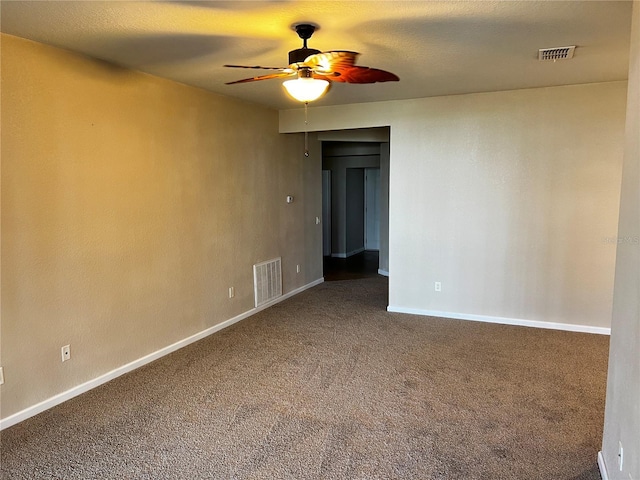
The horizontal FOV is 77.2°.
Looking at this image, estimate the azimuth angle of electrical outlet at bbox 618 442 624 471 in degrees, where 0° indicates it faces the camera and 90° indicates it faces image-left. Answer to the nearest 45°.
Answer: approximately 90°
